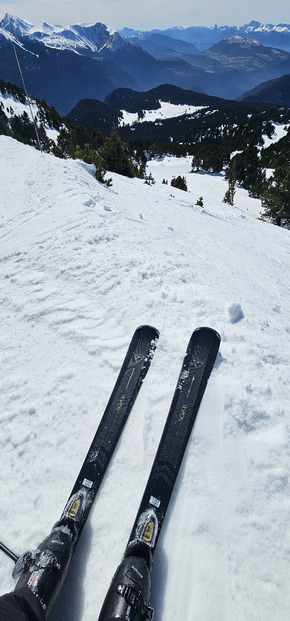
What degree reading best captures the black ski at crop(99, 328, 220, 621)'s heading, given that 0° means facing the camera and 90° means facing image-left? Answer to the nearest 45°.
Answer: approximately 180°

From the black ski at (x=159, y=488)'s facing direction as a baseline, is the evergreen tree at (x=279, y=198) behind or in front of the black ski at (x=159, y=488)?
in front
